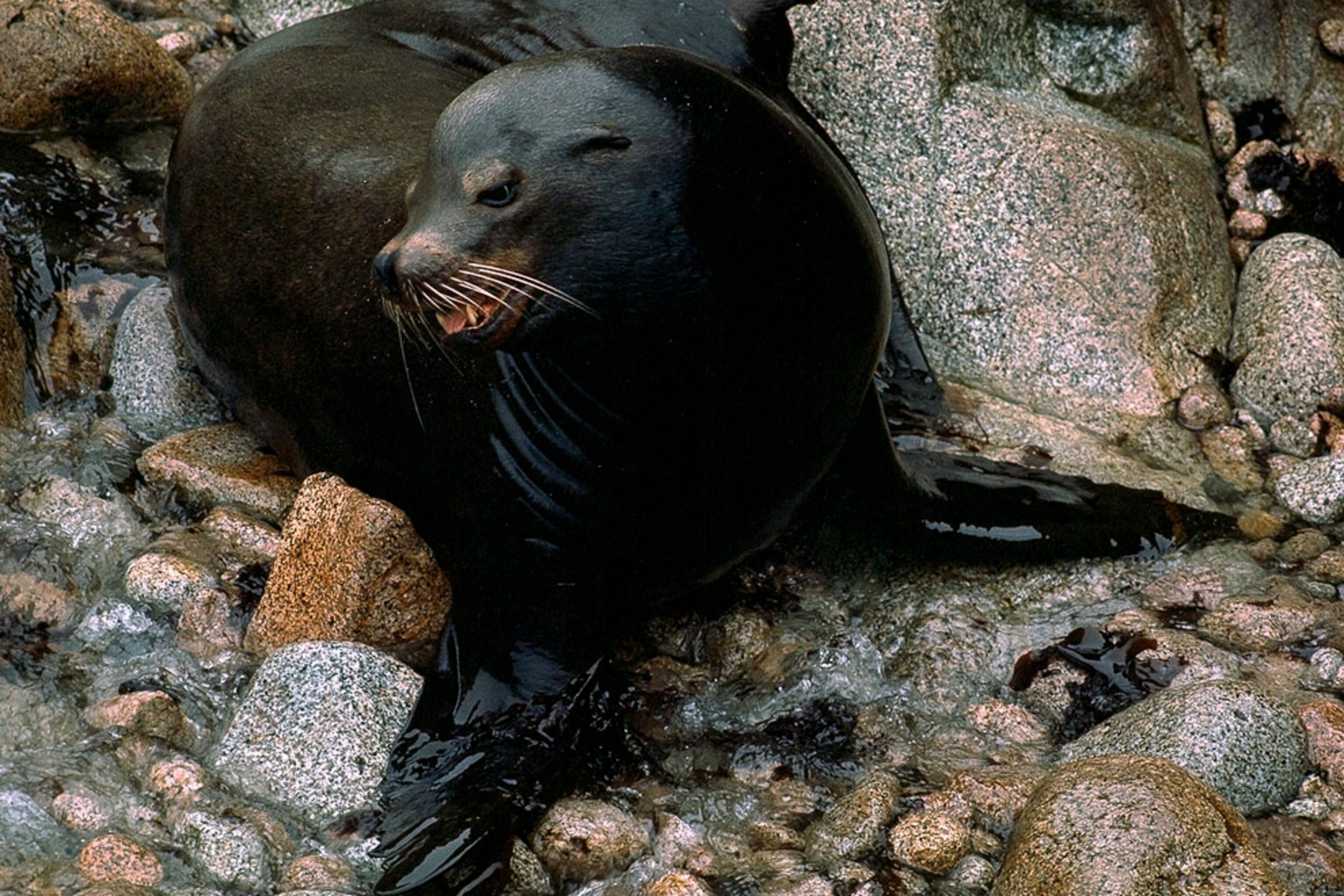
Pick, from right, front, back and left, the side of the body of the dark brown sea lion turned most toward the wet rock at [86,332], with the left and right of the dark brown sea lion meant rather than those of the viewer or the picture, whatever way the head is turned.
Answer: right

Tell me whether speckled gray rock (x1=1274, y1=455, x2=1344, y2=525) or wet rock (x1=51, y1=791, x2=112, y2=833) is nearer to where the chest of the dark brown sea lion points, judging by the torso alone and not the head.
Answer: the wet rock

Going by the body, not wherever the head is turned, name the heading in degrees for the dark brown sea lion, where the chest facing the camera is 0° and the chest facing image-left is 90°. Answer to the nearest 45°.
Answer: approximately 45°

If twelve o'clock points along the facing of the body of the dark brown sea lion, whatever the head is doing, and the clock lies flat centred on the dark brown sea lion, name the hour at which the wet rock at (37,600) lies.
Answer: The wet rock is roughly at 2 o'clock from the dark brown sea lion.

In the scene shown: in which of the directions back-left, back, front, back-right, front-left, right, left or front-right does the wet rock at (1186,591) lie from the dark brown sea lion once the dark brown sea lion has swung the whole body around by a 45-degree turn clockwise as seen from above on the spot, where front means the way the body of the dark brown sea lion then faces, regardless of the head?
back

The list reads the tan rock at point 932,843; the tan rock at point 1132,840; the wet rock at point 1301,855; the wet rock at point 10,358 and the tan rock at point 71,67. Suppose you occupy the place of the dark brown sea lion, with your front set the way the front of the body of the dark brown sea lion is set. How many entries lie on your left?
3

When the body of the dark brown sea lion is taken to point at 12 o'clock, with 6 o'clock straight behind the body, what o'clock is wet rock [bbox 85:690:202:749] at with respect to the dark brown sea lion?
The wet rock is roughly at 1 o'clock from the dark brown sea lion.

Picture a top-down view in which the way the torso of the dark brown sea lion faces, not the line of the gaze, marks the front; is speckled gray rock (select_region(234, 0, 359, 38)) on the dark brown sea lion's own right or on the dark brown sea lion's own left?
on the dark brown sea lion's own right

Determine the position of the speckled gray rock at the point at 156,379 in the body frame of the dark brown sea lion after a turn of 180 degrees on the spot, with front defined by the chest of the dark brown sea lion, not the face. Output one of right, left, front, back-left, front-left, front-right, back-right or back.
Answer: left

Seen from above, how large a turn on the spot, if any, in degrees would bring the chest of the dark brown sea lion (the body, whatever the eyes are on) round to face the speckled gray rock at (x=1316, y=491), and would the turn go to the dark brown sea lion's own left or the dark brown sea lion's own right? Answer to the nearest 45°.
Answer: approximately 135° to the dark brown sea lion's own left

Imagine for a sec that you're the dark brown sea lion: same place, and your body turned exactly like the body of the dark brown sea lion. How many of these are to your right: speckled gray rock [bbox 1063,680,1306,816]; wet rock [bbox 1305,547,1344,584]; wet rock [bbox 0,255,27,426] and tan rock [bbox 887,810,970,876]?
1

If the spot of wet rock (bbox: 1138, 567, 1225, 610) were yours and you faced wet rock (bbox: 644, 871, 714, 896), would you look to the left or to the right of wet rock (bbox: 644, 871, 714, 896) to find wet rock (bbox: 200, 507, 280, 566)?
right

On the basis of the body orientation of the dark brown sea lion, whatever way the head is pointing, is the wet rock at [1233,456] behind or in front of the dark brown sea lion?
behind
